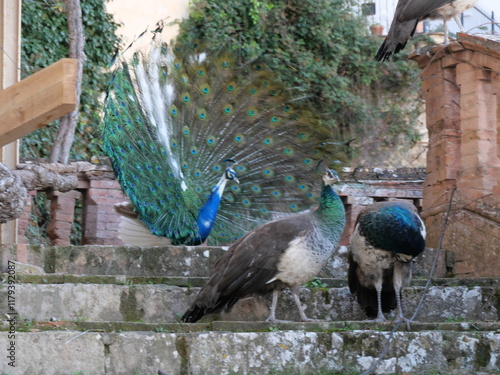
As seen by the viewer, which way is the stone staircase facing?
toward the camera

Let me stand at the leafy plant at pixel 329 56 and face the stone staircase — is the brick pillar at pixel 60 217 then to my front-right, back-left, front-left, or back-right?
front-right

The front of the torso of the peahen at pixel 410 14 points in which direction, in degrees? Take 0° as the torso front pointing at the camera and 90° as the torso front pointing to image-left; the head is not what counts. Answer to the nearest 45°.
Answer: approximately 270°

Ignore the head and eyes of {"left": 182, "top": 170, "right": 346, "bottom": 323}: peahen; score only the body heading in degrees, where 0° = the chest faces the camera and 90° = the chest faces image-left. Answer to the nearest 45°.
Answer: approximately 270°

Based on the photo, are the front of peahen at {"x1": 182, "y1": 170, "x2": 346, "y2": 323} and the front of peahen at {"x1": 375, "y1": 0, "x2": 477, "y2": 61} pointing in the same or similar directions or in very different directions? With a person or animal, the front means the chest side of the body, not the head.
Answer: same or similar directions

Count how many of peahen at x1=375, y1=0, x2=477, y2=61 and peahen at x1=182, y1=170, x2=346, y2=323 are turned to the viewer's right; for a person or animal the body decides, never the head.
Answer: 2

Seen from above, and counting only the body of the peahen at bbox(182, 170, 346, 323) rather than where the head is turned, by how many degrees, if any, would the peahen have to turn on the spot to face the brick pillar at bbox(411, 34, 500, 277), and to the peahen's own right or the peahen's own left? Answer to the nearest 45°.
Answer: approximately 45° to the peahen's own left

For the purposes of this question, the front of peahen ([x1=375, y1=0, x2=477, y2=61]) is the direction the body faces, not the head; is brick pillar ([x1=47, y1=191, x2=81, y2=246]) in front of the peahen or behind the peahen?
behind

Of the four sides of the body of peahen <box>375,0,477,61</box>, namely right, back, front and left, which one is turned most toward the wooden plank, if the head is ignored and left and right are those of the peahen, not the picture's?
back

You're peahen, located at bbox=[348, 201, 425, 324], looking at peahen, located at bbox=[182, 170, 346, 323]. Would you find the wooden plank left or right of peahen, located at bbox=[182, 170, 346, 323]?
right

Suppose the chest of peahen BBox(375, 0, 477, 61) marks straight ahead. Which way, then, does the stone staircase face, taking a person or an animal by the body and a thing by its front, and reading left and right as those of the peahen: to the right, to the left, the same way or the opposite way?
to the right

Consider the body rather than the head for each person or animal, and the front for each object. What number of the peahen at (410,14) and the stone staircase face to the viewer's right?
1

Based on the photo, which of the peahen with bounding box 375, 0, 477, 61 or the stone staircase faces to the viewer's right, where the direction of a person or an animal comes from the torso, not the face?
the peahen

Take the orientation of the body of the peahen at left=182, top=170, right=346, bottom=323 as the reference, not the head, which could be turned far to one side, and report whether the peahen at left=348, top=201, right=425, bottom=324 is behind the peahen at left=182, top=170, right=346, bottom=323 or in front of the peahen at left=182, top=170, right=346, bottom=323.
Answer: in front
